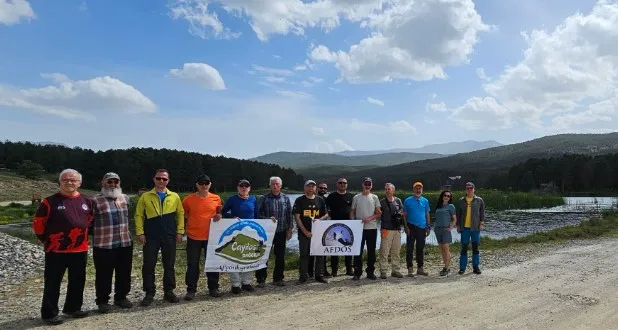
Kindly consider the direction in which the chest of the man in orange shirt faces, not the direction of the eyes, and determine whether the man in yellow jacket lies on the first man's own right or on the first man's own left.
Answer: on the first man's own right

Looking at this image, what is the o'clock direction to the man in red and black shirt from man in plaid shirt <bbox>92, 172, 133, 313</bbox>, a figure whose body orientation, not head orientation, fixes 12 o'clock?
The man in red and black shirt is roughly at 2 o'clock from the man in plaid shirt.

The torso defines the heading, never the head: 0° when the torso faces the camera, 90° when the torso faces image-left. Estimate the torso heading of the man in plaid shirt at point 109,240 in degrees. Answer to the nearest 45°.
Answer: approximately 0°

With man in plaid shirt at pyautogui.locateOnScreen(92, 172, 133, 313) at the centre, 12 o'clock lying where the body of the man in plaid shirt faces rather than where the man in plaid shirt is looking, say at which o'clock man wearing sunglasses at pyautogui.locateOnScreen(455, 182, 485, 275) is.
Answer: The man wearing sunglasses is roughly at 9 o'clock from the man in plaid shirt.

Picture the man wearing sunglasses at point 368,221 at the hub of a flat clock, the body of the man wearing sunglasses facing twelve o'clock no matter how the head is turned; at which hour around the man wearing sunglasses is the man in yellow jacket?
The man in yellow jacket is roughly at 2 o'clock from the man wearing sunglasses.

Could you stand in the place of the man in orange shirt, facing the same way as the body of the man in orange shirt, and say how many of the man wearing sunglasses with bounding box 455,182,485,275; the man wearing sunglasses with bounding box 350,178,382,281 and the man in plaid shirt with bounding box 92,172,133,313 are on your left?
2

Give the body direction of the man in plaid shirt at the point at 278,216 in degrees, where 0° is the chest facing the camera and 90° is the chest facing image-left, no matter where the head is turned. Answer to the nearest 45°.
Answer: approximately 0°
